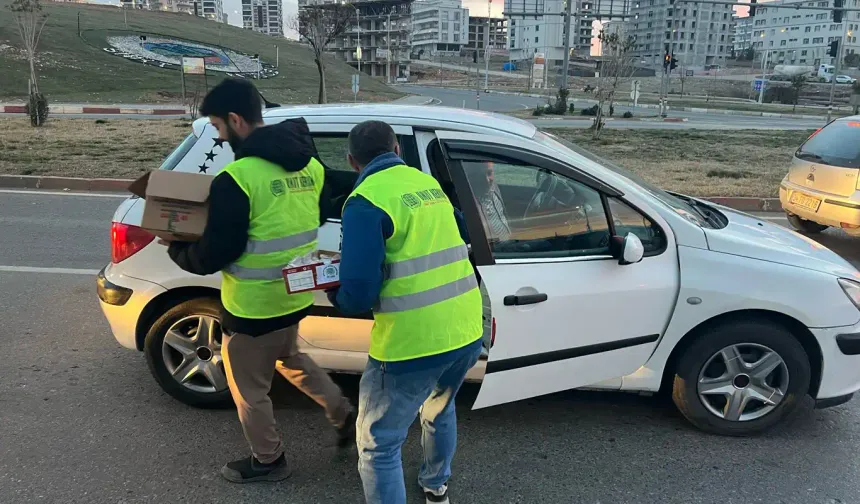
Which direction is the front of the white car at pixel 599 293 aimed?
to the viewer's right

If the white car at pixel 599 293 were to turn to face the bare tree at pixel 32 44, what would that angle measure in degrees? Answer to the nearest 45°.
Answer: approximately 135° to its left

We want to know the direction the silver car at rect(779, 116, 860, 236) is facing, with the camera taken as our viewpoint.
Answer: facing away from the viewer and to the right of the viewer

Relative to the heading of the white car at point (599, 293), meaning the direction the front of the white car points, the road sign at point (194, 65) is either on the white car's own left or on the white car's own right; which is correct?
on the white car's own left
